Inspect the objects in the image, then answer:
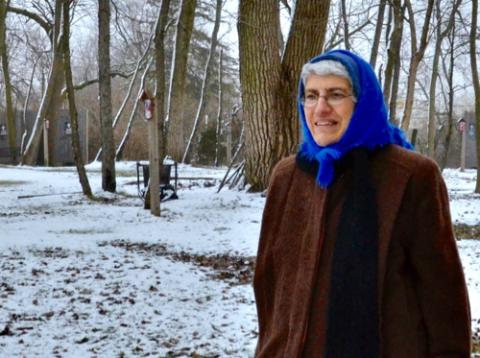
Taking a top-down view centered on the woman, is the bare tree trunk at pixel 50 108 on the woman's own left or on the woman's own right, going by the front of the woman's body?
on the woman's own right

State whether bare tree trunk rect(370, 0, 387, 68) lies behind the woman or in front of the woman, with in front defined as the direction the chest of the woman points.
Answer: behind

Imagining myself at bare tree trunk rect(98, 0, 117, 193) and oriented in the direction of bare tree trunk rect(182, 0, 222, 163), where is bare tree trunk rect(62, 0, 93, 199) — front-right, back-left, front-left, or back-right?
back-left

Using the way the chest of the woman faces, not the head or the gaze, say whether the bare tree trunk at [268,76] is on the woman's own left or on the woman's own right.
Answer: on the woman's own right

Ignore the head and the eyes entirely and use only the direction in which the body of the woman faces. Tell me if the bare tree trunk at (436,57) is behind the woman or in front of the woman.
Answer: behind

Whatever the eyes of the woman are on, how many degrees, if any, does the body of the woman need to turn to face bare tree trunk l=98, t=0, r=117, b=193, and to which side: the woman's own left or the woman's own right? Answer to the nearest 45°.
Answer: approximately 90° to the woman's own right

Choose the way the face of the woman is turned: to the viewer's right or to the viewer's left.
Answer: to the viewer's left

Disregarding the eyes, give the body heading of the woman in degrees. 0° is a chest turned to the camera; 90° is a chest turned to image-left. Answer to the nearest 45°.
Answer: approximately 45°
